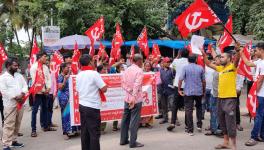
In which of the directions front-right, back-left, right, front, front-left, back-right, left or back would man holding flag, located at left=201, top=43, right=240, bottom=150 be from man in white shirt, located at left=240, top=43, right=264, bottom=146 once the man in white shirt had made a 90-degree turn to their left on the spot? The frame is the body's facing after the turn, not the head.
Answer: front-right

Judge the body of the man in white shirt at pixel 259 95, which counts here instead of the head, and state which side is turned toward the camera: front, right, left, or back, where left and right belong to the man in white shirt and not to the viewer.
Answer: left

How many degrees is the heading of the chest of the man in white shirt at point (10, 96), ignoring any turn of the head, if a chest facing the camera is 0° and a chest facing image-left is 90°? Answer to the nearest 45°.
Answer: approximately 315°

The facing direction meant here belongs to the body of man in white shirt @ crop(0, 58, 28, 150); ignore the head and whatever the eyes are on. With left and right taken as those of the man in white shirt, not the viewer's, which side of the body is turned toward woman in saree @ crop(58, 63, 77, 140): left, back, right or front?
left

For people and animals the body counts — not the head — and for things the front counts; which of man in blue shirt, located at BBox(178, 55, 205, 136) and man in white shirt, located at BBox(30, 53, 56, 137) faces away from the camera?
the man in blue shirt

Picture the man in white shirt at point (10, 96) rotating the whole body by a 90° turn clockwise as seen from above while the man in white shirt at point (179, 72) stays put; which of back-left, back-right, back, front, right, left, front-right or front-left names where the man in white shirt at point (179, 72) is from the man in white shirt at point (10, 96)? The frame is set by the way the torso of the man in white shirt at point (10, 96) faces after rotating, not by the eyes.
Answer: back-left

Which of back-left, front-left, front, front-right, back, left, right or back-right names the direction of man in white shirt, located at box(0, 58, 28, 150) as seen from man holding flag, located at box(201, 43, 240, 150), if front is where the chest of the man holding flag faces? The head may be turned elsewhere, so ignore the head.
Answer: front-right

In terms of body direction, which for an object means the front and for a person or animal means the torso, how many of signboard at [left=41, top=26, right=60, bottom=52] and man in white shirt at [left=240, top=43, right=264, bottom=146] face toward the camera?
1

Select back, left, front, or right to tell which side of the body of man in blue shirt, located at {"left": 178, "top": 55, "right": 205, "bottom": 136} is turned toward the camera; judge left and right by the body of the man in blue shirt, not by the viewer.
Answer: back

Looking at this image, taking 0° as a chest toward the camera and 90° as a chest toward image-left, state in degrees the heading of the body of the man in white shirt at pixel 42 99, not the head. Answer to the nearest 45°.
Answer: approximately 315°

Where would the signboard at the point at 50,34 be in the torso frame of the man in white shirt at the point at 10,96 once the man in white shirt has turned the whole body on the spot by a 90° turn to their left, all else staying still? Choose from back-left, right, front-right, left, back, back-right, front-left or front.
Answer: front-left

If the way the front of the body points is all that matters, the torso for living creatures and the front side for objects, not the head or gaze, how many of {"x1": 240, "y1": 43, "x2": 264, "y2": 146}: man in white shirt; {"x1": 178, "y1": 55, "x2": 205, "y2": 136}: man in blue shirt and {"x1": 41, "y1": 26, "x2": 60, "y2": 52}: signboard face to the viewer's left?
1

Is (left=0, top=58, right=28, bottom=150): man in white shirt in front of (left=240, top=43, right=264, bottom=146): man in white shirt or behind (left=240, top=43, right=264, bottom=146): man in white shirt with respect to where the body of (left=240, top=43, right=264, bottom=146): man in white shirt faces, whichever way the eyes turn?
in front

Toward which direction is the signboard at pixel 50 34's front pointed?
toward the camera

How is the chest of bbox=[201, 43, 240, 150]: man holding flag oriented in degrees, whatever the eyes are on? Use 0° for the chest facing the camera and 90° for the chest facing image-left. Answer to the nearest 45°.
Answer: approximately 45°
